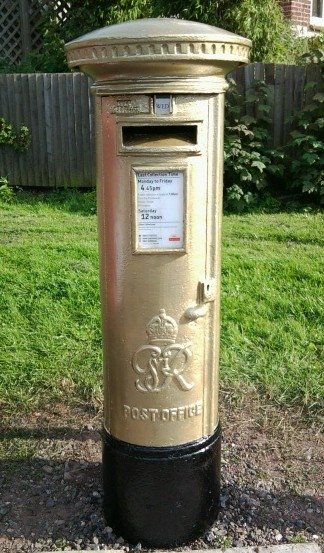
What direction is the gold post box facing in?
toward the camera

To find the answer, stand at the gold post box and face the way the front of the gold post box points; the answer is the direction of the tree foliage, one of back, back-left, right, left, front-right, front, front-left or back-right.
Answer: back

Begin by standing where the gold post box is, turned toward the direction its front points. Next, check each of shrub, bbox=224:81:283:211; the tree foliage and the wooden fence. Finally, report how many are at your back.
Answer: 3

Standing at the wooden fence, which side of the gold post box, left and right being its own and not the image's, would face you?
back

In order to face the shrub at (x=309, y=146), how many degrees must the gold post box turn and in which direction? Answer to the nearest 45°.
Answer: approximately 180°

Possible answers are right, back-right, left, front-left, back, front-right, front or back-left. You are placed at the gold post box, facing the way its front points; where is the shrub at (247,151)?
back

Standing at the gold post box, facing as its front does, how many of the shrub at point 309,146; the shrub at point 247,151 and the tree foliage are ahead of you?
0
